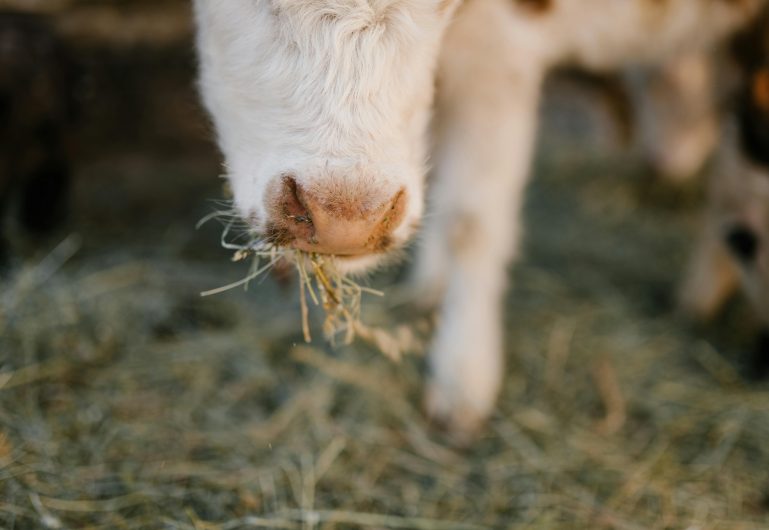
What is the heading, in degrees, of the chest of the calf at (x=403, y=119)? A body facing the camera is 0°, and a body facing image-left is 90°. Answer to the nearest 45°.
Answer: approximately 45°
